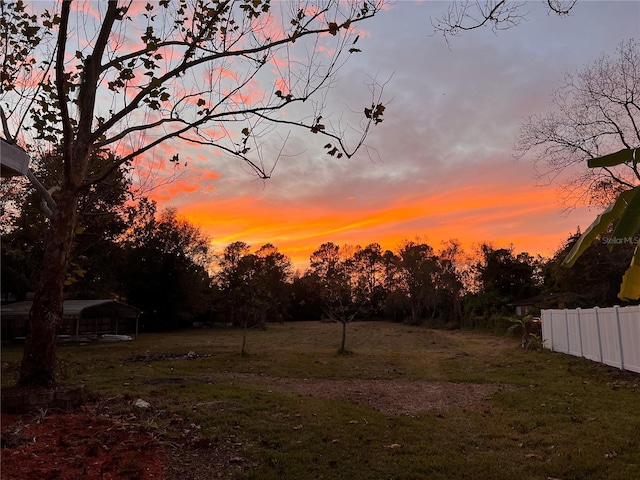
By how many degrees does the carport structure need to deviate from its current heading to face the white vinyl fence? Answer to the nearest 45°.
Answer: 0° — it already faces it

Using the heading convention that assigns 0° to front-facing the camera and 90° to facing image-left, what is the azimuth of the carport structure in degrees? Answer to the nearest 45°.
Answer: approximately 315°
